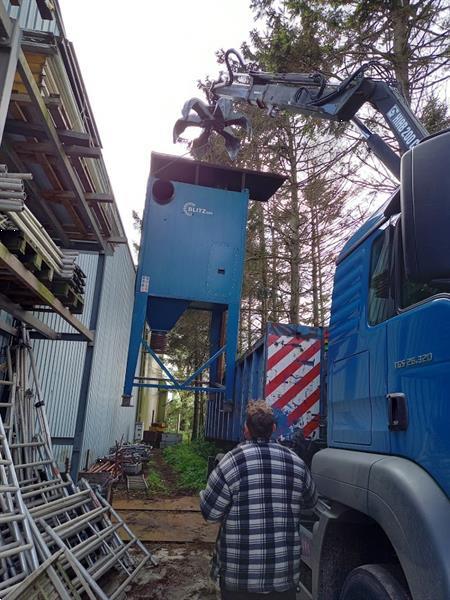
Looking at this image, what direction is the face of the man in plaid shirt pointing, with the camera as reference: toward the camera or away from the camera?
away from the camera

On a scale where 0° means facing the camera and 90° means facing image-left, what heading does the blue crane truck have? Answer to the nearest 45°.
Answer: approximately 315°

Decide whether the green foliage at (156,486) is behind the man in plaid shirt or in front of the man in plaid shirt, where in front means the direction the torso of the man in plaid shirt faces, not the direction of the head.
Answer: in front

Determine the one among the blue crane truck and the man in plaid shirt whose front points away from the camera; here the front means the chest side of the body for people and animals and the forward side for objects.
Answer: the man in plaid shirt

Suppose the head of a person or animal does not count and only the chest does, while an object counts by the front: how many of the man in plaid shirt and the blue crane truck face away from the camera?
1

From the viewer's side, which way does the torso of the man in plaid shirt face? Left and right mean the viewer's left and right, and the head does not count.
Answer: facing away from the viewer

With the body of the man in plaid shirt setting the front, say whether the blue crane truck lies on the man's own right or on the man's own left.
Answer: on the man's own right

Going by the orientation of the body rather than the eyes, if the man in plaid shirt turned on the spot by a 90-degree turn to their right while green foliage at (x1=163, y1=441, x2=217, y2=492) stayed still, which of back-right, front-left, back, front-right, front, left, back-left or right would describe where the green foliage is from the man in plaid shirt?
left

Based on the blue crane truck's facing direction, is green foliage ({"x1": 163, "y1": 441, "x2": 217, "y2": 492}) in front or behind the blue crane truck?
behind

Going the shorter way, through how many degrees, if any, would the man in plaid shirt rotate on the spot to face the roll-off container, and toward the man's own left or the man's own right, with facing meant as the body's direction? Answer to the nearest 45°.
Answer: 0° — they already face it
